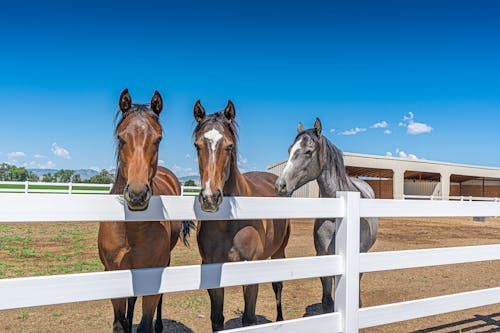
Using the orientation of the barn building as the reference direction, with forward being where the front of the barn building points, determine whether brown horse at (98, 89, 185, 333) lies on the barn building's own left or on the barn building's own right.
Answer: on the barn building's own right

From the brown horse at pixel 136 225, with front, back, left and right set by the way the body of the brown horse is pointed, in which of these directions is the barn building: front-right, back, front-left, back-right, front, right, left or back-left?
back-left

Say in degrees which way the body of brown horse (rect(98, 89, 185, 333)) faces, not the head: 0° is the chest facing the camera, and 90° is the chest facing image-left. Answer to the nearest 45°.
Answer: approximately 0°

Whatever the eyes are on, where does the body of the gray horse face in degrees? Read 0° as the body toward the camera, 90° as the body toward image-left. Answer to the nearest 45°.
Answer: approximately 45°

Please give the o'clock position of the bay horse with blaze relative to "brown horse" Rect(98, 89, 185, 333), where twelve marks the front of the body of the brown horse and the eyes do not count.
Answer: The bay horse with blaze is roughly at 8 o'clock from the brown horse.

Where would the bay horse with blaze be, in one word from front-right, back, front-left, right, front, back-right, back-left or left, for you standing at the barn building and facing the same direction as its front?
front-right

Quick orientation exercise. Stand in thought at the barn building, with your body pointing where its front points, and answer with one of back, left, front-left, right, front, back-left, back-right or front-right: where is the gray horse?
front-right

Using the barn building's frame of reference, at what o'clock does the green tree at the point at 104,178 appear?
The green tree is roughly at 2 o'clock from the barn building.

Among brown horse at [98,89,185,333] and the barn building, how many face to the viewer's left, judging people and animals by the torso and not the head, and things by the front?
0

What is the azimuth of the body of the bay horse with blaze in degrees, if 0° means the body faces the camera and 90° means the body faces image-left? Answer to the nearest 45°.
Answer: approximately 45°
